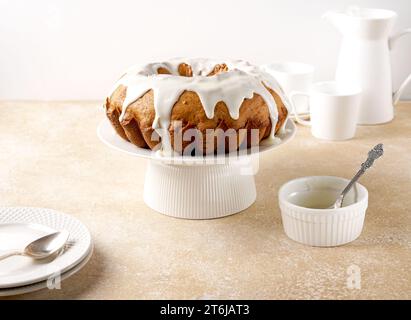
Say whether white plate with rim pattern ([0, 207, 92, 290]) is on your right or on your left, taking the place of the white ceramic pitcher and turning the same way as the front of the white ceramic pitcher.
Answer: on your left

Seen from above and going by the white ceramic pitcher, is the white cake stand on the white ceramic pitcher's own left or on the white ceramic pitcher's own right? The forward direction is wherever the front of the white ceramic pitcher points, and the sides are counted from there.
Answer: on the white ceramic pitcher's own left

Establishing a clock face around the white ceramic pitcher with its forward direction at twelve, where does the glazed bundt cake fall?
The glazed bundt cake is roughly at 10 o'clock from the white ceramic pitcher.

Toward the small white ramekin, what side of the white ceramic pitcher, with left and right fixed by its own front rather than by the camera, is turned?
left

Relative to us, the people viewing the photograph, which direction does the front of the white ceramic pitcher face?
facing to the left of the viewer

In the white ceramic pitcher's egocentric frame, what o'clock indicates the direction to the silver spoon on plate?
The silver spoon on plate is roughly at 10 o'clock from the white ceramic pitcher.

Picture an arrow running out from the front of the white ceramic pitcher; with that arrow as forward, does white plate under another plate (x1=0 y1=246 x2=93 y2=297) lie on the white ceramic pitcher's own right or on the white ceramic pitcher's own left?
on the white ceramic pitcher's own left
